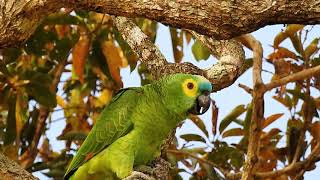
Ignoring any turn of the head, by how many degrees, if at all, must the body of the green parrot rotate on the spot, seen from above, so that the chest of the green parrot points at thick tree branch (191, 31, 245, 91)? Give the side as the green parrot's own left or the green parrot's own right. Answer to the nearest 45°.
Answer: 0° — it already faces it

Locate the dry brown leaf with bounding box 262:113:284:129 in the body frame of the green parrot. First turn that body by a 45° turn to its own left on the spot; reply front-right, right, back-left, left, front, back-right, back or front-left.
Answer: front

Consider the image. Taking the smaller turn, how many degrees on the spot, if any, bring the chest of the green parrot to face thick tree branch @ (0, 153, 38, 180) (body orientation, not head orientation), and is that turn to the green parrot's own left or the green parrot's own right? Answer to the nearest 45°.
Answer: approximately 135° to the green parrot's own right

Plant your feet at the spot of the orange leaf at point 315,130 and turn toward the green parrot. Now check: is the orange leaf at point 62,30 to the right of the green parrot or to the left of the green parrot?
right

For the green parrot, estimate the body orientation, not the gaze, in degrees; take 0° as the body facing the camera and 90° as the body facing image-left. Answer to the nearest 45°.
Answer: approximately 270°

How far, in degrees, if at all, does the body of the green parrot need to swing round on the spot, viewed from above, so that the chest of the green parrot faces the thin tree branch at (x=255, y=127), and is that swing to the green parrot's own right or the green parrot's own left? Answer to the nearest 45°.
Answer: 0° — it already faces it
